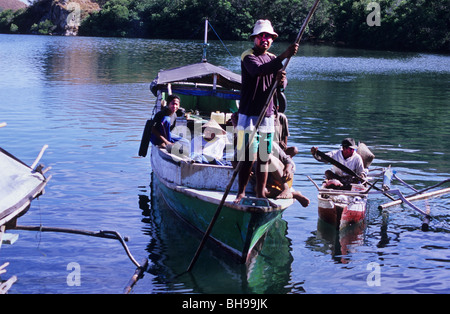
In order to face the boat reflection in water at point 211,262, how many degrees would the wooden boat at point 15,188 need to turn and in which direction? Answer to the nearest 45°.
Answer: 0° — it already faces it

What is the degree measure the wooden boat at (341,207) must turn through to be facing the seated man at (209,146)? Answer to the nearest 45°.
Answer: approximately 90° to its right

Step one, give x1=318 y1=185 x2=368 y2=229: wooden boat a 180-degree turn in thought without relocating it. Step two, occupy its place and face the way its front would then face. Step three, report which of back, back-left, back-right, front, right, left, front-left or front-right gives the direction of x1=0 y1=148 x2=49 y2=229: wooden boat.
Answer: back-left

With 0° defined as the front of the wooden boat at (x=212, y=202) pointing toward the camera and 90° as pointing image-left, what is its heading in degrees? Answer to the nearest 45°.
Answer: approximately 315°

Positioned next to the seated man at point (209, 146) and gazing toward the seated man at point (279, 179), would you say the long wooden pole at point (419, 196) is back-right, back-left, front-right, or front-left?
front-left

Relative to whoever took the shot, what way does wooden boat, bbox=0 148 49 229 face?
facing to the right of the viewer

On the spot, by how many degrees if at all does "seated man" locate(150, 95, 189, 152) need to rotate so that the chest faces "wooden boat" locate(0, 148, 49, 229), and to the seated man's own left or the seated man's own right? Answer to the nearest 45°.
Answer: approximately 90° to the seated man's own right

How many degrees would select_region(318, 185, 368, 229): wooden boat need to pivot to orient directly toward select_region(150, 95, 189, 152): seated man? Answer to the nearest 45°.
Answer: approximately 90° to its right

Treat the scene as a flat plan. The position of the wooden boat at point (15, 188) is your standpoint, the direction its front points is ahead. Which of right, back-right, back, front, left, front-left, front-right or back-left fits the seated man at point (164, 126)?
front-left

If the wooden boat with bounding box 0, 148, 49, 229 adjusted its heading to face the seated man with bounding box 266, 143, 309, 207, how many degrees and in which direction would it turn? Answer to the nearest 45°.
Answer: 0° — it already faces them

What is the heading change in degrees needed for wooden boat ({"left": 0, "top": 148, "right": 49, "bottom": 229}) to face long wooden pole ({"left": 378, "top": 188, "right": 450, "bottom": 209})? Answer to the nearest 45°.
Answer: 0° — it already faces it

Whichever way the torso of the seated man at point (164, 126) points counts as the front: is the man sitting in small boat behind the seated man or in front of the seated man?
in front

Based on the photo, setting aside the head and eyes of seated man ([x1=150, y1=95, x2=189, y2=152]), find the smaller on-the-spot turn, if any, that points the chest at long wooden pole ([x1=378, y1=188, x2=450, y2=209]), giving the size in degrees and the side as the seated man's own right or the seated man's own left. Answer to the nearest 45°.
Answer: approximately 45° to the seated man's own left

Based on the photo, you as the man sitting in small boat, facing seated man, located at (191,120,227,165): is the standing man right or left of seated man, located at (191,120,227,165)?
left

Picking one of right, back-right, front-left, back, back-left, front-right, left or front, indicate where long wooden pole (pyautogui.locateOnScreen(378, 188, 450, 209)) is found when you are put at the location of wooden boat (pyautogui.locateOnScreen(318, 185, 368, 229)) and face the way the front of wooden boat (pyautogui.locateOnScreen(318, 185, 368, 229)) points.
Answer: back-left

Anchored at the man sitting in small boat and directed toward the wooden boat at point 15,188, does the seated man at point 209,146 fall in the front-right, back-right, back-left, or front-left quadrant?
front-right

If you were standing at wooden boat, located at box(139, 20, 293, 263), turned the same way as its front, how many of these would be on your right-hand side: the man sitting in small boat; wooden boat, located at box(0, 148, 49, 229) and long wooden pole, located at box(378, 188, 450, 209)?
1

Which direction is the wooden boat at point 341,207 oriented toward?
toward the camera
